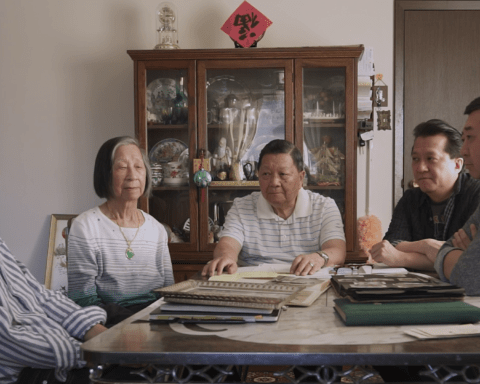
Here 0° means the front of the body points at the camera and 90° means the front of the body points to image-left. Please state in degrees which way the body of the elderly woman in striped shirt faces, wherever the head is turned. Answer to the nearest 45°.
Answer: approximately 315°

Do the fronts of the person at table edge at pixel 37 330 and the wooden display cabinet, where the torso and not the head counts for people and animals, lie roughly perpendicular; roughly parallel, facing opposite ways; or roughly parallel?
roughly perpendicular

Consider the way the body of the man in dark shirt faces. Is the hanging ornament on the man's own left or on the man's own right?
on the man's own right

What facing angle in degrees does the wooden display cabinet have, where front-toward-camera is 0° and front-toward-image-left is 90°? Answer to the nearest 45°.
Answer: approximately 0°

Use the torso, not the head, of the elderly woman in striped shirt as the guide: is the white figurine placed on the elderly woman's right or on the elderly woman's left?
on the elderly woman's left

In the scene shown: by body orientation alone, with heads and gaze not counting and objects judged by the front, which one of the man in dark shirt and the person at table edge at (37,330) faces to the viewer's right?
the person at table edge

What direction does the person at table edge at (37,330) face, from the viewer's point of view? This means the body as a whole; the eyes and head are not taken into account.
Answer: to the viewer's right

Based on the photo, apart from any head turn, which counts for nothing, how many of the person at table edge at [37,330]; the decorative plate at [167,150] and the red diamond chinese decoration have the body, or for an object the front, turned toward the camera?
2

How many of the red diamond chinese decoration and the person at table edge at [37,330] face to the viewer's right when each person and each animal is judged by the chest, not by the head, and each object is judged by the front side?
1

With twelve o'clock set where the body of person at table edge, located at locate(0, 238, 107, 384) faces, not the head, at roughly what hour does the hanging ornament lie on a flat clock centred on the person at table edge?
The hanging ornament is roughly at 10 o'clock from the person at table edge.

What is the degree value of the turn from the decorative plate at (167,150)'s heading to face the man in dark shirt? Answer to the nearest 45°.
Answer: approximately 45° to its left

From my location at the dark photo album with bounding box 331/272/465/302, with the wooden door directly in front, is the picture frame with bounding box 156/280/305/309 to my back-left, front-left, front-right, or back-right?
back-left
